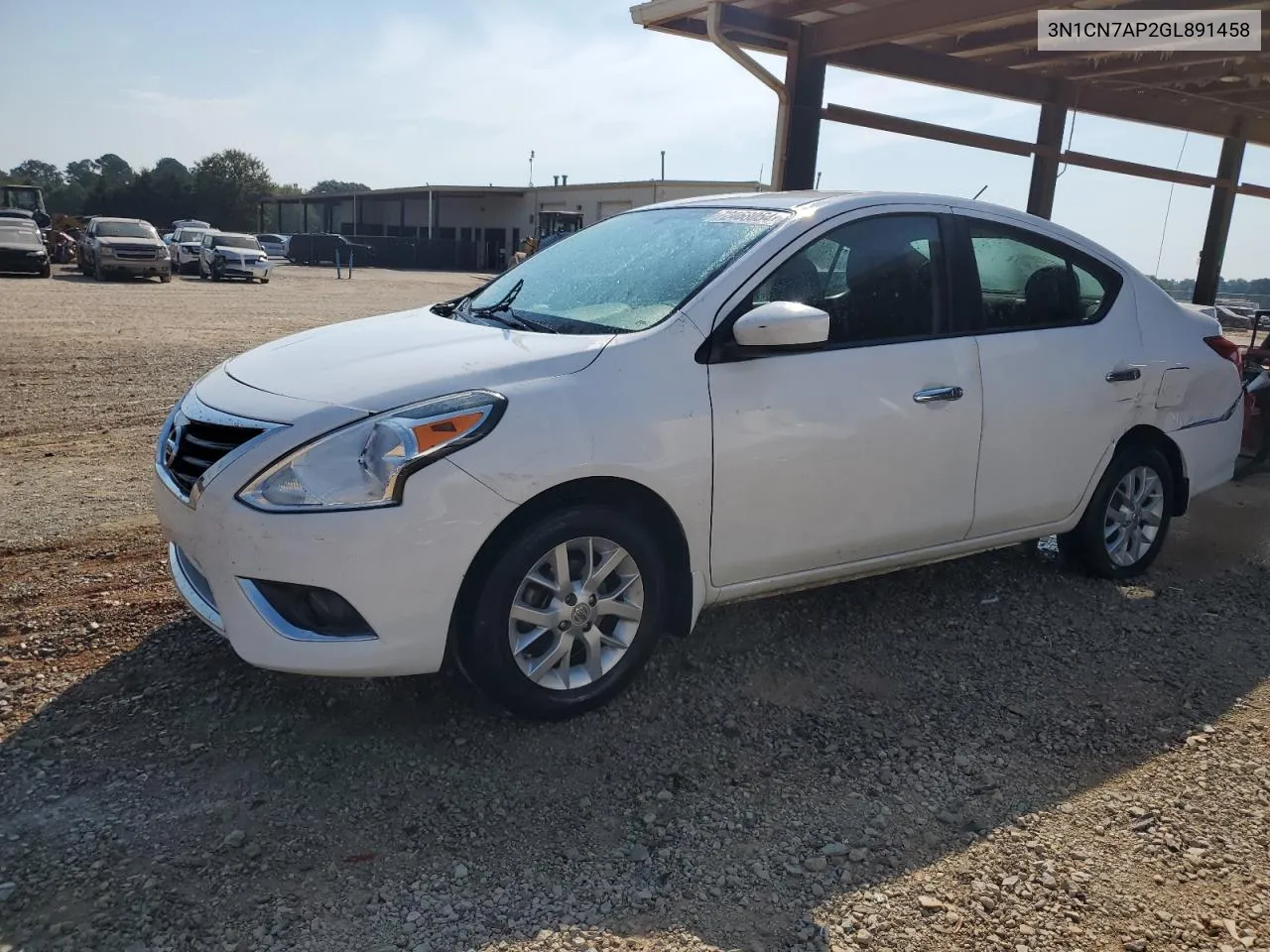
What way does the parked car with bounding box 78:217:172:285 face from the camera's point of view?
toward the camera

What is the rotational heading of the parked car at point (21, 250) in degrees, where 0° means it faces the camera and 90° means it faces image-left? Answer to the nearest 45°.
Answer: approximately 0°

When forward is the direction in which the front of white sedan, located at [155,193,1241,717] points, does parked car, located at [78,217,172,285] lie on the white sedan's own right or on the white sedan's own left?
on the white sedan's own right

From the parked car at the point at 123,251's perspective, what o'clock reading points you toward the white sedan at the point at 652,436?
The white sedan is roughly at 12 o'clock from the parked car.

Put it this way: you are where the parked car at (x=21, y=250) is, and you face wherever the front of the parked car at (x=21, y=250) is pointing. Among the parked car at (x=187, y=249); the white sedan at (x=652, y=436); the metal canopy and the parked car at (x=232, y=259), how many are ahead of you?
2

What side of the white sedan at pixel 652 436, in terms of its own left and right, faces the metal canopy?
back

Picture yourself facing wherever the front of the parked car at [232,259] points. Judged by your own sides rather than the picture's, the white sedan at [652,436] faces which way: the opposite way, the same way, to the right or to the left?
to the right

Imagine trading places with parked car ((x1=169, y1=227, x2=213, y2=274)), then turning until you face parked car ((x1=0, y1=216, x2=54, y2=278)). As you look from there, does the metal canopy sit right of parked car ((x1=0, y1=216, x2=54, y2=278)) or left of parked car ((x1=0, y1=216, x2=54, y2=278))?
left

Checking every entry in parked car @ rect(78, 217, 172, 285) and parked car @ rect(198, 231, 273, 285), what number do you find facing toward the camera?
2

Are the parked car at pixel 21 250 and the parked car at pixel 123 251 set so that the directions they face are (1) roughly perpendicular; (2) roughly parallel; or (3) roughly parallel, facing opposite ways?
roughly parallel

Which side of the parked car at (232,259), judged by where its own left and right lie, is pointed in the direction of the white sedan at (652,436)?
front

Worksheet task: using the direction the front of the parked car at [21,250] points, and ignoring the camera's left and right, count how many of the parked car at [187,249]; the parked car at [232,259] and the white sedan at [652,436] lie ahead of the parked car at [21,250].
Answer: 1

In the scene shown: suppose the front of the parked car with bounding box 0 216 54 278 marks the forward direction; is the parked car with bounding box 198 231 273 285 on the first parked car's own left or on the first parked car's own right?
on the first parked car's own left

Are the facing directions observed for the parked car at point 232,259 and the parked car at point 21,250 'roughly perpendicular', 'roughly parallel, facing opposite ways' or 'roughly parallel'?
roughly parallel

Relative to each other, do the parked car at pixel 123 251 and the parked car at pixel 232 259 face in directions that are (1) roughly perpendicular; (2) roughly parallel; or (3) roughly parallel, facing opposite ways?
roughly parallel
